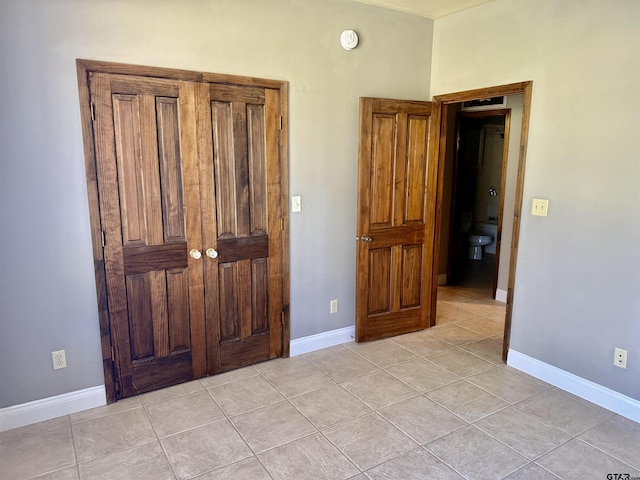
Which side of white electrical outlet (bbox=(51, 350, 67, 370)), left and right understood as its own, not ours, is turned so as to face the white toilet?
left

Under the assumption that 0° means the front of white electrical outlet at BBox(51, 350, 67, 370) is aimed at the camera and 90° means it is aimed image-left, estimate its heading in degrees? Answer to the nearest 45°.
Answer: approximately 0°

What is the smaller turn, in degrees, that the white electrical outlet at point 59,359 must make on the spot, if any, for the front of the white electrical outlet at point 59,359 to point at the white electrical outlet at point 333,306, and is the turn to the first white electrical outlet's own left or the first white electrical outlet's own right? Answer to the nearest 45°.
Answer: approximately 90° to the first white electrical outlet's own left

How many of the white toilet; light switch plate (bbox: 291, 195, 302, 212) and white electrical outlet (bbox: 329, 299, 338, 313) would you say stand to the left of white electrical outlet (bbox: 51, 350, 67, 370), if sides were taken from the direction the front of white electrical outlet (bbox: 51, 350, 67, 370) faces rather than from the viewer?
3

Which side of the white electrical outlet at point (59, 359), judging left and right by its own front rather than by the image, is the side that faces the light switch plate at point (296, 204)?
left

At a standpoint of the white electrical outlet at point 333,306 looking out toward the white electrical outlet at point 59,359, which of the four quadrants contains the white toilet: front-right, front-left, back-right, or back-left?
back-right

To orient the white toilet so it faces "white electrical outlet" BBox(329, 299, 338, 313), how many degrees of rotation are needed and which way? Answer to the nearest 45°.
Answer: approximately 90° to its right
